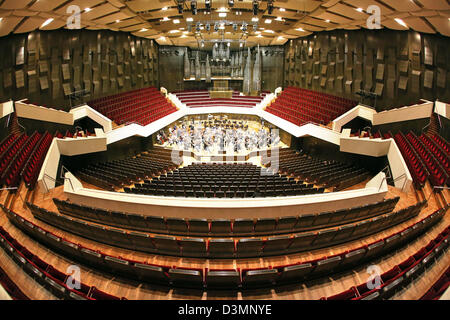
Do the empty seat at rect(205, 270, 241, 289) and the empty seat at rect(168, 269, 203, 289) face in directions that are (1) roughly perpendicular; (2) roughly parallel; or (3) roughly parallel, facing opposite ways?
roughly parallel

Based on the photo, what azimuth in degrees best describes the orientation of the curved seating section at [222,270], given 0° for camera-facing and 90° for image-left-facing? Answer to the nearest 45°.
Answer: approximately 180°

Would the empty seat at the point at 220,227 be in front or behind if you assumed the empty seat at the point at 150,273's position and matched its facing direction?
in front

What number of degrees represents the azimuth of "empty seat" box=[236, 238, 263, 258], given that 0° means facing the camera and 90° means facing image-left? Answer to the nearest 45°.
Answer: approximately 180°

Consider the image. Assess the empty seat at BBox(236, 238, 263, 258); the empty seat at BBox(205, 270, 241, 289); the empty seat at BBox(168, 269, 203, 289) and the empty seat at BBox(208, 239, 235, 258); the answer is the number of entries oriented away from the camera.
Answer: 4

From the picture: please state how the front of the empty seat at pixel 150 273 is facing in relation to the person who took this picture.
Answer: facing away from the viewer and to the right of the viewer

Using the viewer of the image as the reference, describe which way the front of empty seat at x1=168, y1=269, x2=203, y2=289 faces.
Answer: facing away from the viewer

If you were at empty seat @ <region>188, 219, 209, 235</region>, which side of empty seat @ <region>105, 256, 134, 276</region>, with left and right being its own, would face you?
front

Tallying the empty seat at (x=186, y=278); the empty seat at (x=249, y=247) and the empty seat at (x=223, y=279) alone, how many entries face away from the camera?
3

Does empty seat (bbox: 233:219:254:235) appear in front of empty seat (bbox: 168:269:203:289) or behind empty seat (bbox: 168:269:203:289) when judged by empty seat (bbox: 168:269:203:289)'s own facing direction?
in front

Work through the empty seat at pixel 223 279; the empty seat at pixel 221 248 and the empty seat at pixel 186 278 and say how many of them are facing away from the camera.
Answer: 3

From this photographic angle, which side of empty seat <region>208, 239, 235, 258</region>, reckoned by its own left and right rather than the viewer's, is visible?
back

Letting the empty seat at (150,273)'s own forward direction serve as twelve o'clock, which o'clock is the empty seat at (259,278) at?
the empty seat at (259,278) is roughly at 2 o'clock from the empty seat at (150,273).

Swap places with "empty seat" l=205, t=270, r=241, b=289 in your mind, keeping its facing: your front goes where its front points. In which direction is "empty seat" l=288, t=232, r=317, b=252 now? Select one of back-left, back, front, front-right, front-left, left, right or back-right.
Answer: front-right

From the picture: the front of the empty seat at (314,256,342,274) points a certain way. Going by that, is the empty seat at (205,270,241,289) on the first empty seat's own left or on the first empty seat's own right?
on the first empty seat's own left
